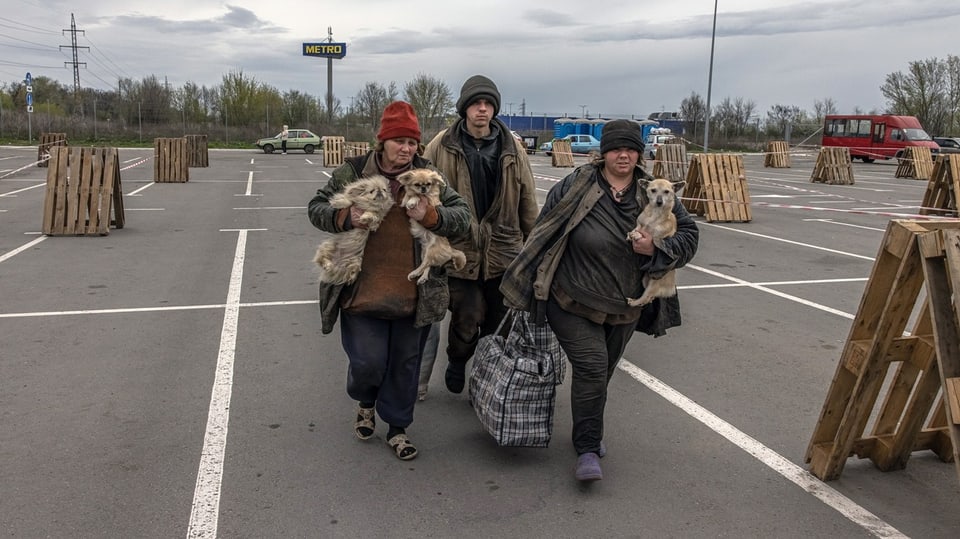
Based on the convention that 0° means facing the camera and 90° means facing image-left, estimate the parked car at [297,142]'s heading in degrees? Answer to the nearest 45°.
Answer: approximately 90°

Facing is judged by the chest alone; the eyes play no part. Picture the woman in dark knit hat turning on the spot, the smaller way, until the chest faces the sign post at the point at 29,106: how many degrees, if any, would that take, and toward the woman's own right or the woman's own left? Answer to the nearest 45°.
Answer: approximately 135° to the woman's own right

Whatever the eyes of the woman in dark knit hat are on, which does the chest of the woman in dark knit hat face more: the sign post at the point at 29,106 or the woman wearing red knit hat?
the woman wearing red knit hat

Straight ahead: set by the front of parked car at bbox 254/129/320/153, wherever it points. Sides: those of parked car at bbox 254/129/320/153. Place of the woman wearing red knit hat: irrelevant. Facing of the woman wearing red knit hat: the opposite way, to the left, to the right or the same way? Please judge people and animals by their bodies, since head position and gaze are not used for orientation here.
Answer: to the left
